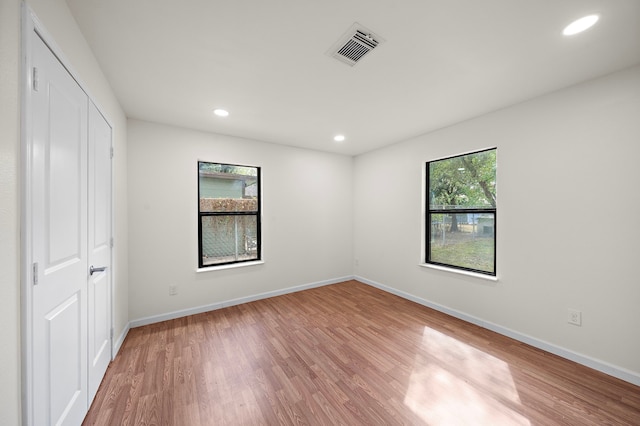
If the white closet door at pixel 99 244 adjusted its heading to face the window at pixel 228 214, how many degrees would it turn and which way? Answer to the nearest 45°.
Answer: approximately 45° to its left

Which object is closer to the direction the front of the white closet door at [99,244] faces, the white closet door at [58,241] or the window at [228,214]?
the window

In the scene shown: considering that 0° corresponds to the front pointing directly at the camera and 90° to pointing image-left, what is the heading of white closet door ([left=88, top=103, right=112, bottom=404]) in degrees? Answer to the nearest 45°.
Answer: approximately 270°

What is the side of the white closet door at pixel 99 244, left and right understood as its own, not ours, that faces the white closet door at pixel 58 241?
right

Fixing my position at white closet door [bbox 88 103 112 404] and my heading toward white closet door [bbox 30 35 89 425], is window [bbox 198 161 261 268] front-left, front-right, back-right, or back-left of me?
back-left
